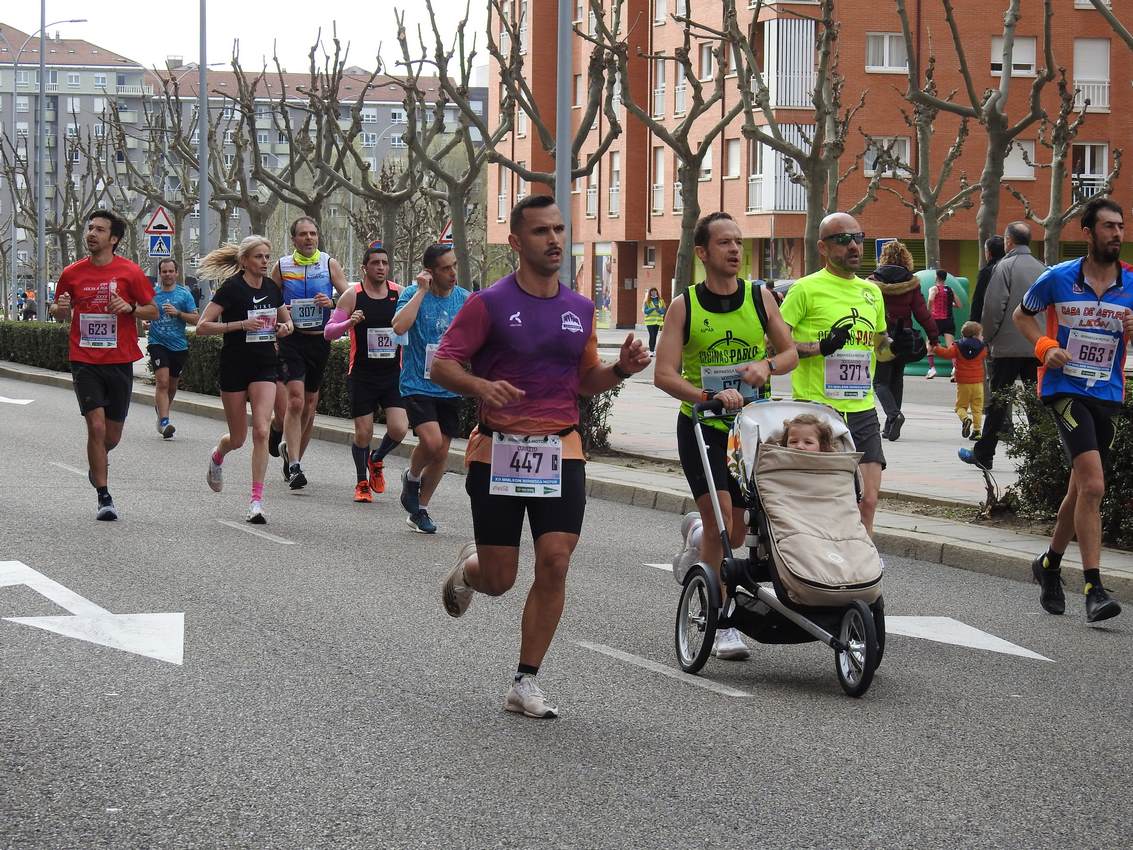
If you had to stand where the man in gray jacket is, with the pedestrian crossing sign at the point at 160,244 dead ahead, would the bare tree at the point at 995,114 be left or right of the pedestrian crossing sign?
right

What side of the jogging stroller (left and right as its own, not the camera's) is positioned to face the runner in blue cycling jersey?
left

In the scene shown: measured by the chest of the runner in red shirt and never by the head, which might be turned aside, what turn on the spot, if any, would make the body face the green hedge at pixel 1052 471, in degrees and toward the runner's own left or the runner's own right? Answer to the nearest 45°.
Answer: approximately 45° to the runner's own left

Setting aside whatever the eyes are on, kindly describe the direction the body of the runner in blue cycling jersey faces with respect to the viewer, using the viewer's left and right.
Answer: facing the viewer and to the right of the viewer

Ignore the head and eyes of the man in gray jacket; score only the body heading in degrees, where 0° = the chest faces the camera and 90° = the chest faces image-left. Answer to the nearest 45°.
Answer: approximately 135°

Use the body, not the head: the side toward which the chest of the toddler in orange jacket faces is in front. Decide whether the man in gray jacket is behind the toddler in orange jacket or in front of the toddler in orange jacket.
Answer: behind

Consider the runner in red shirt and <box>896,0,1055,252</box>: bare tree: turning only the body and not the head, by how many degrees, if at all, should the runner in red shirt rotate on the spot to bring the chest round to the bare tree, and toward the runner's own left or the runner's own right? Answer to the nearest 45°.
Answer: approximately 135° to the runner's own left

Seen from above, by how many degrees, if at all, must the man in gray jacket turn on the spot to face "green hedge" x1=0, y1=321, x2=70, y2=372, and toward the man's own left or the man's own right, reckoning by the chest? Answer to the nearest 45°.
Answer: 0° — they already face it
